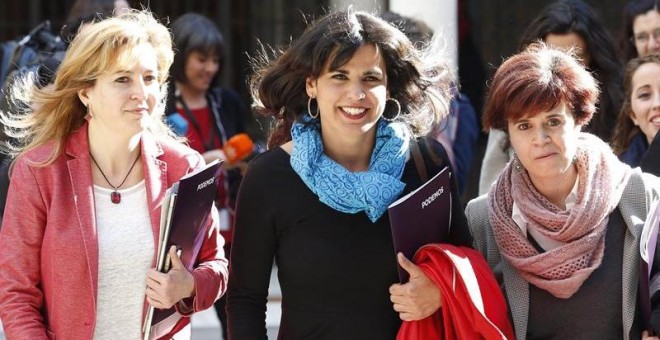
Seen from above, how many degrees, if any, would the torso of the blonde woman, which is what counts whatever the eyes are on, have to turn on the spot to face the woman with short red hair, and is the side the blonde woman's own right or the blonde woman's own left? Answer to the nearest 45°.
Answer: approximately 45° to the blonde woman's own left

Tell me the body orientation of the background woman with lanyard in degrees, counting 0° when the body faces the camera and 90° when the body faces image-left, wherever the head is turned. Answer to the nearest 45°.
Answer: approximately 315°

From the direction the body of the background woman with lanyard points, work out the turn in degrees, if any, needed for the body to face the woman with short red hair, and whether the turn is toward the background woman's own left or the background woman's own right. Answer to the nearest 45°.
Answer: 0° — they already face them

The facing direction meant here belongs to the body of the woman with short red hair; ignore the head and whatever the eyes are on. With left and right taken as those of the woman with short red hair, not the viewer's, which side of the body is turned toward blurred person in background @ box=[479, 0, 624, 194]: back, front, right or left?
back

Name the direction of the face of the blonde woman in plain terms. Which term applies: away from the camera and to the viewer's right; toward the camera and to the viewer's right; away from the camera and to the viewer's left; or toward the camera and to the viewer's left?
toward the camera and to the viewer's right

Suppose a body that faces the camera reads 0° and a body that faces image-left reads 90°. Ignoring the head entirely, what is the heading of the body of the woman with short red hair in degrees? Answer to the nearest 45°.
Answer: approximately 0°
